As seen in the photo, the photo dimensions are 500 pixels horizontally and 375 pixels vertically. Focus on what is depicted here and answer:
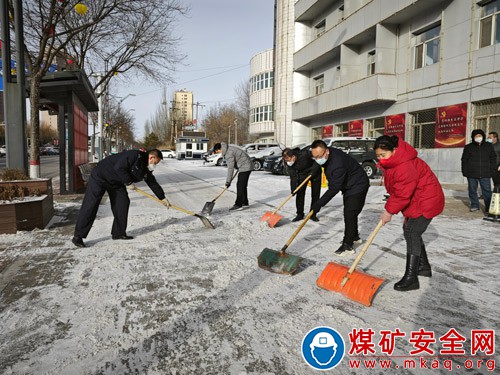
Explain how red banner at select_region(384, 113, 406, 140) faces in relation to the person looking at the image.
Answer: facing the viewer and to the left of the viewer

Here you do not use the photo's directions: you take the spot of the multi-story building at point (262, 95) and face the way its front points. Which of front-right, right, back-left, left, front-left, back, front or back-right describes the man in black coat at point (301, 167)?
front-left

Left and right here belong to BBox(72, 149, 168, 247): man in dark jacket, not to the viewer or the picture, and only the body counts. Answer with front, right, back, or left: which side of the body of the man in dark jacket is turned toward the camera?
right

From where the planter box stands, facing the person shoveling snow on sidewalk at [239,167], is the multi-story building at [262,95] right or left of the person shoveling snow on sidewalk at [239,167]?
left

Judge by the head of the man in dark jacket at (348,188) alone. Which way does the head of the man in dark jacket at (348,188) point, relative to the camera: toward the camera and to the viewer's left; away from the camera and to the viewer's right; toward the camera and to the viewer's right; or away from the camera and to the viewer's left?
toward the camera and to the viewer's left

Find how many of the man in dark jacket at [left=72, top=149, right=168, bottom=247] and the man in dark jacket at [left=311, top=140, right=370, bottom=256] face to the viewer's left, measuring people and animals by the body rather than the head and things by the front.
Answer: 1

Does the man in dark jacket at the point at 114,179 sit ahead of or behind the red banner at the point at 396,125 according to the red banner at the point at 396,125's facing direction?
ahead

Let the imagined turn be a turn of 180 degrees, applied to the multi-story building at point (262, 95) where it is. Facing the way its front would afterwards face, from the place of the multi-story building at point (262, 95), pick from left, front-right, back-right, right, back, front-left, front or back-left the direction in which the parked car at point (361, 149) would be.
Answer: back-right

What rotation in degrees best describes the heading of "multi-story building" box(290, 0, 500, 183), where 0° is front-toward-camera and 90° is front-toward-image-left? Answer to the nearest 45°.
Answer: approximately 45°

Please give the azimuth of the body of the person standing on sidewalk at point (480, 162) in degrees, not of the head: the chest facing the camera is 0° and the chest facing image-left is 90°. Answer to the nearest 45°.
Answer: approximately 0°

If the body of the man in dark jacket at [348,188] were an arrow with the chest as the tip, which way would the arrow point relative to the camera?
to the viewer's left

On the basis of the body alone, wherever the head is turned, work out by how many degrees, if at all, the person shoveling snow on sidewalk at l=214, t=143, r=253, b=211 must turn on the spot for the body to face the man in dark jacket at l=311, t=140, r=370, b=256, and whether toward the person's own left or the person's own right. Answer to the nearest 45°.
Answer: approximately 90° to the person's own left

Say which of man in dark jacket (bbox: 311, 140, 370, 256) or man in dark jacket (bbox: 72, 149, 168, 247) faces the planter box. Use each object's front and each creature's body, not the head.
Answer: man in dark jacket (bbox: 311, 140, 370, 256)

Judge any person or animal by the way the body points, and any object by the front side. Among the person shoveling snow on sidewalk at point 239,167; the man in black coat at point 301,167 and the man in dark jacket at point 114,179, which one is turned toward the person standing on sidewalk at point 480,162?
the man in dark jacket

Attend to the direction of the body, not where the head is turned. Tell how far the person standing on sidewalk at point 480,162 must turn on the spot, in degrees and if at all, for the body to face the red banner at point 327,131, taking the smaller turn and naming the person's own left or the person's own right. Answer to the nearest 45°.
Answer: approximately 135° to the person's own right

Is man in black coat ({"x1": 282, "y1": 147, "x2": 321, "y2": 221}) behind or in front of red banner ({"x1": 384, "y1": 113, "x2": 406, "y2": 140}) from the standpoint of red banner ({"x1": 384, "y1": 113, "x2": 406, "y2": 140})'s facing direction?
in front
